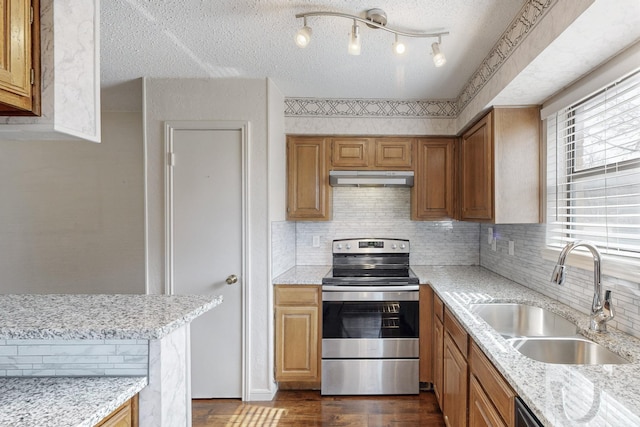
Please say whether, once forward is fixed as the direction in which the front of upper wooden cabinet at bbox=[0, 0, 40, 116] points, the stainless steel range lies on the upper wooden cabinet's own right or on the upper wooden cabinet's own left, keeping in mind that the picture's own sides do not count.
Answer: on the upper wooden cabinet's own left

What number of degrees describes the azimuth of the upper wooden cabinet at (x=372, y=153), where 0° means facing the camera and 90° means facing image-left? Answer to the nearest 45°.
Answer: approximately 0°

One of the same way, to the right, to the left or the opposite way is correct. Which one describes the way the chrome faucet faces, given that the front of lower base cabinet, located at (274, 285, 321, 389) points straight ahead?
to the right

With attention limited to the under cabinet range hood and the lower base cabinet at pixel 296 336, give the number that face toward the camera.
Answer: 2
